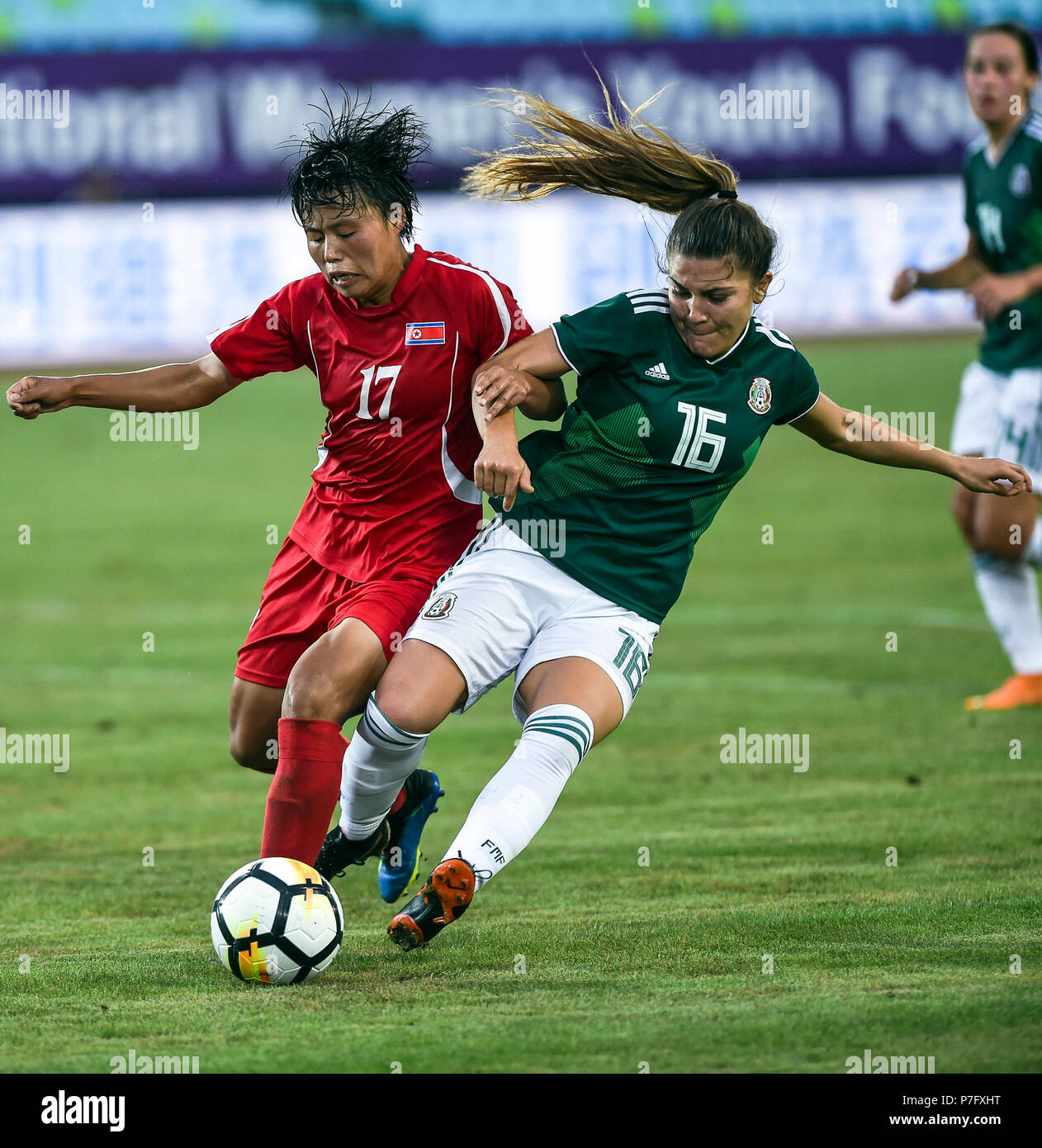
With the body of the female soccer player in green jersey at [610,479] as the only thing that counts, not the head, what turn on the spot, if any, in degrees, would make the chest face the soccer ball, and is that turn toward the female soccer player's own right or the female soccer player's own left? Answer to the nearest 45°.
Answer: approximately 45° to the female soccer player's own right

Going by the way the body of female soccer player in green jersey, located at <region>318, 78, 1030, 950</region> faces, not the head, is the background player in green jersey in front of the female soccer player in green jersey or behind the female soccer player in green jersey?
behind

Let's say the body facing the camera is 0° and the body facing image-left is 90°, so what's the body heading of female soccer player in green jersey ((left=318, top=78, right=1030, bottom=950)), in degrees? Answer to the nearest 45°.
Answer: approximately 0°

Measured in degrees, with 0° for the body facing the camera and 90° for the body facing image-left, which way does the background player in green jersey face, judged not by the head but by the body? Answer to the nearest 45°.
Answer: approximately 45°

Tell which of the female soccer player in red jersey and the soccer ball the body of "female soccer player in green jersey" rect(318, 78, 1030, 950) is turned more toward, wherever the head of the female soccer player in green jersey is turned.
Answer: the soccer ball

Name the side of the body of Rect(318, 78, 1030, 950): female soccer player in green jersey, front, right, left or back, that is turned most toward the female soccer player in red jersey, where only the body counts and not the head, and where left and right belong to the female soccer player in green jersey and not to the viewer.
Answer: right
